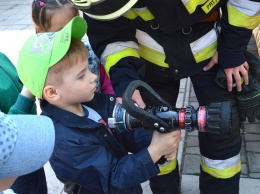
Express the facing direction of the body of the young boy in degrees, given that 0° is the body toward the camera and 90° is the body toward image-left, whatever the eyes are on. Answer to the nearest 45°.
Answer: approximately 270°

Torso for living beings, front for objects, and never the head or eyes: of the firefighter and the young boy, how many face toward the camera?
1

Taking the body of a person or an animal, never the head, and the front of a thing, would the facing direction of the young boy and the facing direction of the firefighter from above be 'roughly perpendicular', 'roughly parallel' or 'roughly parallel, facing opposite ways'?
roughly perpendicular

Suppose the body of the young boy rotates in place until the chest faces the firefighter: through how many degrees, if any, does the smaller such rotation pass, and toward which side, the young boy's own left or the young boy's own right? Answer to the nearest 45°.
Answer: approximately 45° to the young boy's own left

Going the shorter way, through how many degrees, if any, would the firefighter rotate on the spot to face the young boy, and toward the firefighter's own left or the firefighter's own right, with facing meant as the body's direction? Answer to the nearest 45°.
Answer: approximately 45° to the firefighter's own right

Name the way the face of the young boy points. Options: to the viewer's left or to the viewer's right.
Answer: to the viewer's right

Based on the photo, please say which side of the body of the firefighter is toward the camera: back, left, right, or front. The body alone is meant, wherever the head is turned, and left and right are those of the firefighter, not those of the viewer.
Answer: front
